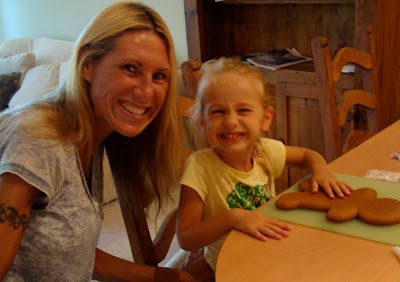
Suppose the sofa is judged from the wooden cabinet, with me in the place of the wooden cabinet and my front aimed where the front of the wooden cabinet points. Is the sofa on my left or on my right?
on my right

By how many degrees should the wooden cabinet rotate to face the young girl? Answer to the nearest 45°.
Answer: approximately 45° to its left

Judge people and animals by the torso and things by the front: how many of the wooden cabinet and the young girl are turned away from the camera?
0

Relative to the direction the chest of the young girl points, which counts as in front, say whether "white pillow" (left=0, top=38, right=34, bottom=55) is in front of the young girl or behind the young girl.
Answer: behind

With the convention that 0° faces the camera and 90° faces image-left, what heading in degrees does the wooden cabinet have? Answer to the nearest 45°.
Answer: approximately 45°

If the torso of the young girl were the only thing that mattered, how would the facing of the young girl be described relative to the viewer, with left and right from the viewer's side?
facing the viewer and to the right of the viewer

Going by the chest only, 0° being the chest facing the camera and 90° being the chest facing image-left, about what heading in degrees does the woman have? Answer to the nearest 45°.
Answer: approximately 315°

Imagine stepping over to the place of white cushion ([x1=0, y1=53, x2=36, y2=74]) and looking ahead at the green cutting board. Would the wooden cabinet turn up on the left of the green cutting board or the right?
left

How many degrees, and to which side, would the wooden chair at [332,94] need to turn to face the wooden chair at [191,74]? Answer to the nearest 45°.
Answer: approximately 90° to its right

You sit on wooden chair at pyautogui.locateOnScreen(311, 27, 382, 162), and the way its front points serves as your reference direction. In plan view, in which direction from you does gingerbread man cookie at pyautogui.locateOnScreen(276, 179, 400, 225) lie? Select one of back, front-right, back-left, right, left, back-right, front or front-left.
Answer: front-right
